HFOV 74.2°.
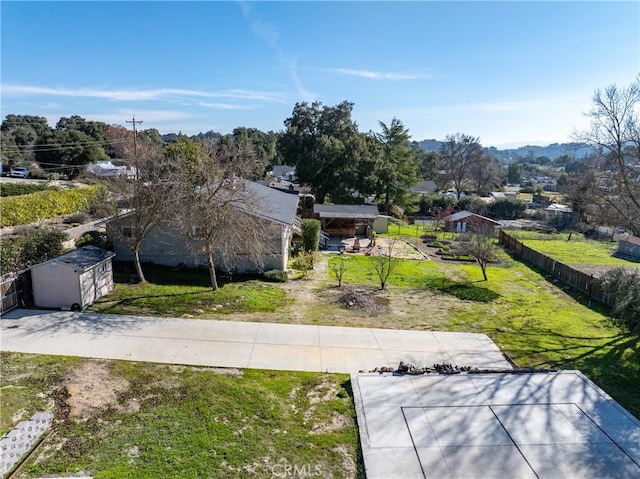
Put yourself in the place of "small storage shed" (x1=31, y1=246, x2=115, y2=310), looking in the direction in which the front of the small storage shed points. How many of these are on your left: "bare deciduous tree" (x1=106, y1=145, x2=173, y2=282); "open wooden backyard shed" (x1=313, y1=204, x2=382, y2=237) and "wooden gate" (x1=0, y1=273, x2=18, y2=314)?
2

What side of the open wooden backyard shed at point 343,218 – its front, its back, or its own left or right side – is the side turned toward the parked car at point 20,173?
right

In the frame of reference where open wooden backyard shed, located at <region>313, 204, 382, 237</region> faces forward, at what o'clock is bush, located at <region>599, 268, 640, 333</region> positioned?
The bush is roughly at 11 o'clock from the open wooden backyard shed.

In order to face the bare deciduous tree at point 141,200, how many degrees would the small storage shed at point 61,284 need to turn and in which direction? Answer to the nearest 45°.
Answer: approximately 90° to its left

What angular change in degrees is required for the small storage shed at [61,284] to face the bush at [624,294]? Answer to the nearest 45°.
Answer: approximately 90° to its left

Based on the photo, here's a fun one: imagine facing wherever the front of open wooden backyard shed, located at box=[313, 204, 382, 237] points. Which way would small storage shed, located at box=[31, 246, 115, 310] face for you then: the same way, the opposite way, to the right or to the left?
to the left

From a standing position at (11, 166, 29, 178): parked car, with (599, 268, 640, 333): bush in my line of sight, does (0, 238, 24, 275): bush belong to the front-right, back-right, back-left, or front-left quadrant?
front-right

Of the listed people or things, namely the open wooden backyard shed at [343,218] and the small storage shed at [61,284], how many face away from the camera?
0

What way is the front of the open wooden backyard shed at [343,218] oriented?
toward the camera

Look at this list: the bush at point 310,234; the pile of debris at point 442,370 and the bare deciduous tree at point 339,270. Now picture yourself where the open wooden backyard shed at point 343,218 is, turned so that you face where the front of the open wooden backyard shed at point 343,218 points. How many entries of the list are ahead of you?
3

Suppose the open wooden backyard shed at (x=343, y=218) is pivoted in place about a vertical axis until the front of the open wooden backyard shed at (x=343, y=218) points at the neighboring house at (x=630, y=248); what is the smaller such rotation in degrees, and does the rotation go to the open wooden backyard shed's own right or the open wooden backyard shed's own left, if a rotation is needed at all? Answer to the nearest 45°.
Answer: approximately 90° to the open wooden backyard shed's own left

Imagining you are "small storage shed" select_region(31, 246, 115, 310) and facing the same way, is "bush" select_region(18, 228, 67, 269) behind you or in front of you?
behind

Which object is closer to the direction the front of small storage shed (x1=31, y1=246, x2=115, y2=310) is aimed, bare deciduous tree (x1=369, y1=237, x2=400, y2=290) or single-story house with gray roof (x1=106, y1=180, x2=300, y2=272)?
the bare deciduous tree

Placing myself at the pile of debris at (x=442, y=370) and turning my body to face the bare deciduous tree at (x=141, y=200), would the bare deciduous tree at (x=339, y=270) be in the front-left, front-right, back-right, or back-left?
front-right

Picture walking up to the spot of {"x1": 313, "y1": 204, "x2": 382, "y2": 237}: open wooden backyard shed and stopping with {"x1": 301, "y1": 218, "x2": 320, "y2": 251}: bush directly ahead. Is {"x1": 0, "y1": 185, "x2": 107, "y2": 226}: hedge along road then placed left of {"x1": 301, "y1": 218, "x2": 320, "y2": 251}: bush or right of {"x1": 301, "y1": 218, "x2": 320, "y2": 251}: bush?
right

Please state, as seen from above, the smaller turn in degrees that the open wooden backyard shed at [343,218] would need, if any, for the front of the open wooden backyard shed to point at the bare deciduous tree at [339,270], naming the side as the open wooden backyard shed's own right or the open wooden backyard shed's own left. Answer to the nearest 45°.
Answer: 0° — it already faces it
